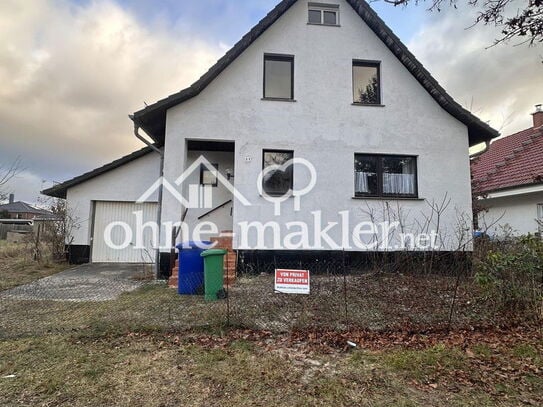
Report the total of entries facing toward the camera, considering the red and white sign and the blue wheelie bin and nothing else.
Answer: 2

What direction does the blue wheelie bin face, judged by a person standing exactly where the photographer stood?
facing the viewer

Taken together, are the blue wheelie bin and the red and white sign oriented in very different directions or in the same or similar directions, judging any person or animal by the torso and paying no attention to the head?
same or similar directions

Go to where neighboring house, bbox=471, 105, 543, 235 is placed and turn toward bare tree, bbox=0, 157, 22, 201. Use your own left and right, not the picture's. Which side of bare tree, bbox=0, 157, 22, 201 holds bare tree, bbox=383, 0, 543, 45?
left

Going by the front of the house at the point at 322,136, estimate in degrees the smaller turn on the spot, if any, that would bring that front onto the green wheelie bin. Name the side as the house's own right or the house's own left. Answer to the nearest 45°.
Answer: approximately 45° to the house's own right

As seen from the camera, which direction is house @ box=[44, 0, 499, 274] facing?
toward the camera

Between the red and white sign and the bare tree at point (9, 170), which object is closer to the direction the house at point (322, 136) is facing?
the red and white sign

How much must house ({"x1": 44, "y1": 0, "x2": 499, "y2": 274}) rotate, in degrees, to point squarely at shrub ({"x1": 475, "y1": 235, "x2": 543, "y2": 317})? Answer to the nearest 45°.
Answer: approximately 45° to its left

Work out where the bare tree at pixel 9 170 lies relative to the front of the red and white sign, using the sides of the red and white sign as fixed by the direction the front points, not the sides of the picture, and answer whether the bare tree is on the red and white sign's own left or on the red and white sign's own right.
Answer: on the red and white sign's own right

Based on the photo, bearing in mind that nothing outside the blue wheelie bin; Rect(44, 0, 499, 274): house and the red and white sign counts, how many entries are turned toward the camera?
3

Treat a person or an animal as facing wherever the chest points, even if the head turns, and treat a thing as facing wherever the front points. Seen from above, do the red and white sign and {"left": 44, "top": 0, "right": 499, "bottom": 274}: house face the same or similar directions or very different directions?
same or similar directions

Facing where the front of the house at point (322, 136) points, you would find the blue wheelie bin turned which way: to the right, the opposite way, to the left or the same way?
the same way

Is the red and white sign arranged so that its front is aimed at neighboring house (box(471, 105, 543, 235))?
no

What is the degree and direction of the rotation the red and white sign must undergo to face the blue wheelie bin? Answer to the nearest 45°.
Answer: approximately 135° to its right

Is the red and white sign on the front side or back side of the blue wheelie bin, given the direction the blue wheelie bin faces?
on the front side

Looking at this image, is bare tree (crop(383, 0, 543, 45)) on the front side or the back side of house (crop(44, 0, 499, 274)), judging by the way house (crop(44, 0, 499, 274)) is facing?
on the front side

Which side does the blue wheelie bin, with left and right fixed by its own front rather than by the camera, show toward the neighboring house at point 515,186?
left

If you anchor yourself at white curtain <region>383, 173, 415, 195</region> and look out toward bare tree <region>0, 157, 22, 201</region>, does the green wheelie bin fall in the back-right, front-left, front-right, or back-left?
front-left

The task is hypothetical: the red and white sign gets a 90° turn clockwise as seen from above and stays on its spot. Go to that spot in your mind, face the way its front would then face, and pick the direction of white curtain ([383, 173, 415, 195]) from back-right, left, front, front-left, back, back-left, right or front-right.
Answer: back-right
